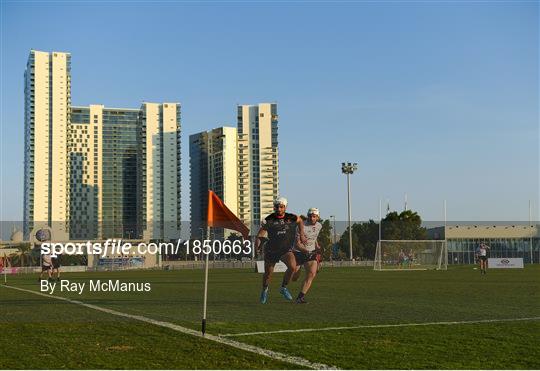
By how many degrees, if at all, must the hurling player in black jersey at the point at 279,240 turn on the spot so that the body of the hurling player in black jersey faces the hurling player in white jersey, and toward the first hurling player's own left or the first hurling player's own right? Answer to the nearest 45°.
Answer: approximately 135° to the first hurling player's own left

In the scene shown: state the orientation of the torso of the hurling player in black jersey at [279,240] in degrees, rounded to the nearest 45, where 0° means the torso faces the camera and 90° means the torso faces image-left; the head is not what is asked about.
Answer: approximately 0°
